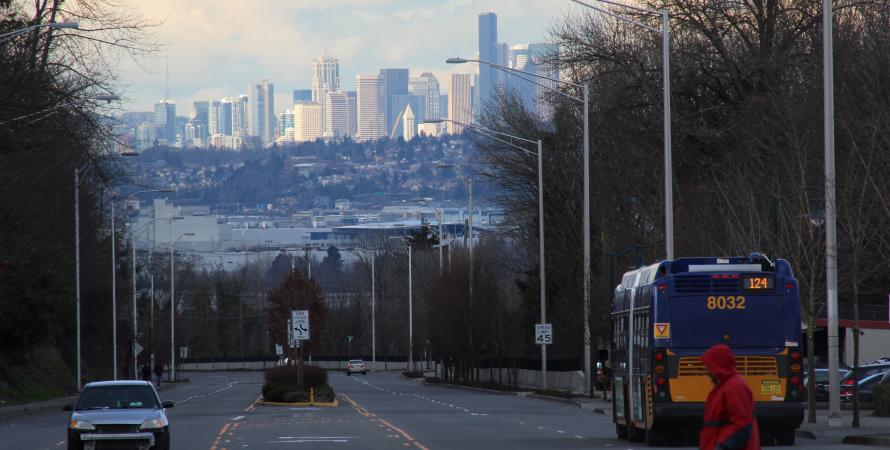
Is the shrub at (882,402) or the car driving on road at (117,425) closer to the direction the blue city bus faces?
the shrub

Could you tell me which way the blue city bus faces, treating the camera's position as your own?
facing away from the viewer

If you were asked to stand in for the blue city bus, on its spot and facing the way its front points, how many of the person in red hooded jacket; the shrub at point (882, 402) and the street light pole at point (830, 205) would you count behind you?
1

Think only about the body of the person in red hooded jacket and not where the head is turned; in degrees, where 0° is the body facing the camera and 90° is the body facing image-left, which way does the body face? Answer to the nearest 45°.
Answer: approximately 90°

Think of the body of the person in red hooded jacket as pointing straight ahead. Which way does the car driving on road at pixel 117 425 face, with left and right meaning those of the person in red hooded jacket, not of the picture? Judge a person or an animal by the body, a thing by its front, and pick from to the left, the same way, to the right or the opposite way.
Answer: to the left

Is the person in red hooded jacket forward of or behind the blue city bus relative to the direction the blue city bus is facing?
behind

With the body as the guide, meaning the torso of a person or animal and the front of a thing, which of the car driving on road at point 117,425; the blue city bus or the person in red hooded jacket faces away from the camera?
the blue city bus

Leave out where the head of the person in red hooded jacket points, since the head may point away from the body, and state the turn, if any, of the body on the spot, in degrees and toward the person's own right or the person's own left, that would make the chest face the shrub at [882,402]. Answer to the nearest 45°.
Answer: approximately 90° to the person's own right

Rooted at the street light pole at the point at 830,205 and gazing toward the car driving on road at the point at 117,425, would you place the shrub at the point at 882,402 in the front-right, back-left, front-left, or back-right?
back-right

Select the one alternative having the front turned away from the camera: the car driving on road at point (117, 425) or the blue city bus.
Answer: the blue city bus

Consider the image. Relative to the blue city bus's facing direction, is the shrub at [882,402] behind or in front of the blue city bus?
in front
